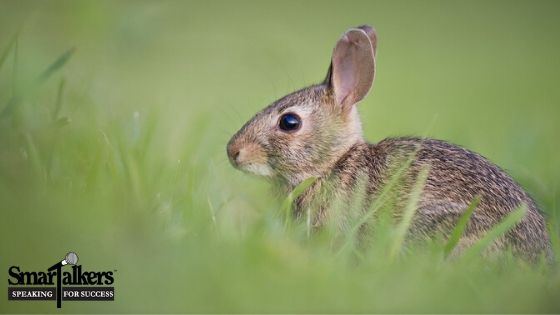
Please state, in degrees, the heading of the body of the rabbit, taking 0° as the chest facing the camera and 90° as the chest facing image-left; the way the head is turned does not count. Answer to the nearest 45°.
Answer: approximately 90°
